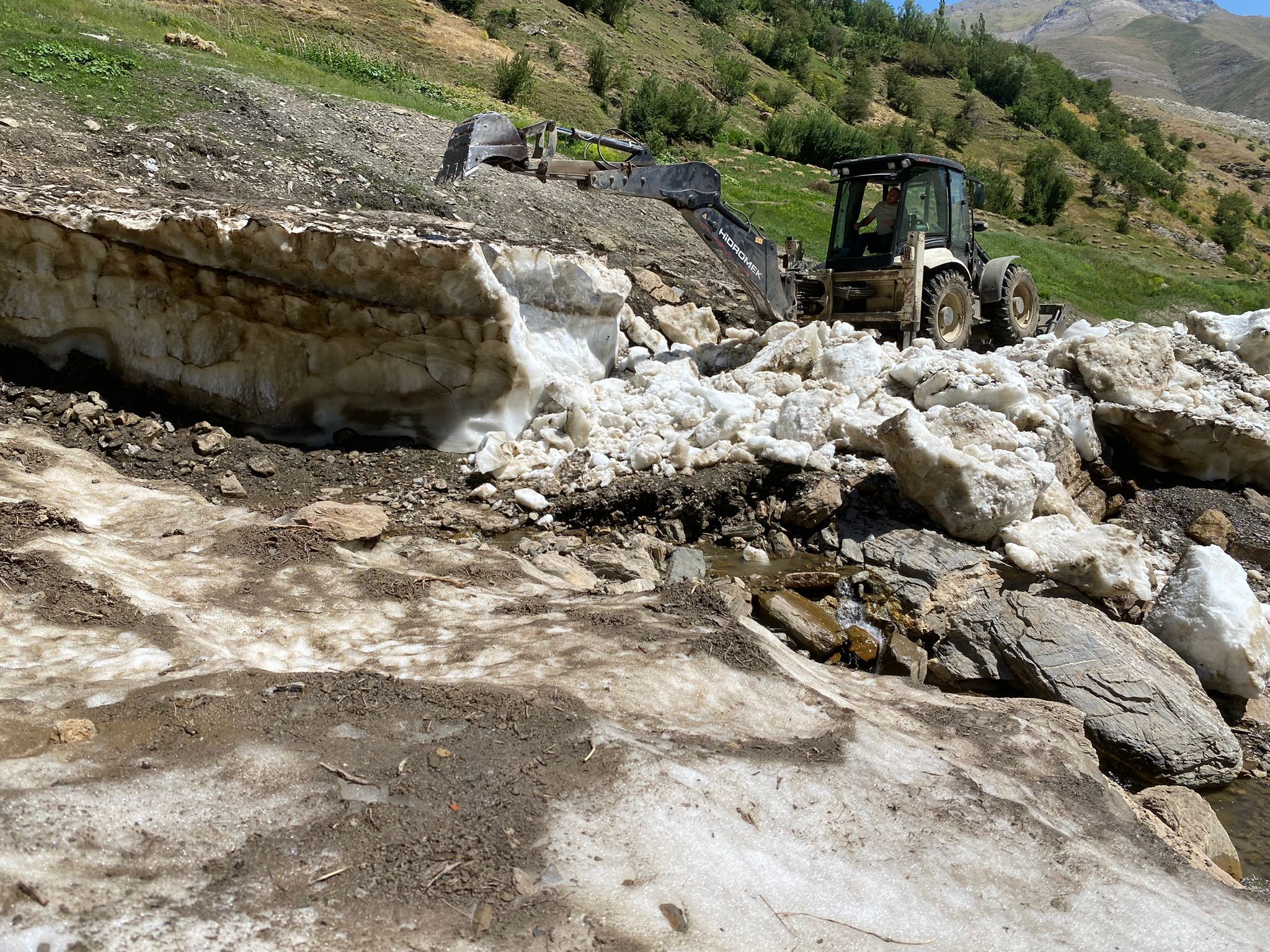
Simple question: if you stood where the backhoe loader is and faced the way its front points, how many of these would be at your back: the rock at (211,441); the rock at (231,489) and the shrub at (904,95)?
2

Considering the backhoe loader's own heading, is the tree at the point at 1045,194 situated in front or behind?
in front

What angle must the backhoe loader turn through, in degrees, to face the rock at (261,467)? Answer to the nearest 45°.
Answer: approximately 180°

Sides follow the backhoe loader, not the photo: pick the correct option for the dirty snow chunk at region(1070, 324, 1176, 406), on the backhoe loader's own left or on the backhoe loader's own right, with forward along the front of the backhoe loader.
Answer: on the backhoe loader's own right

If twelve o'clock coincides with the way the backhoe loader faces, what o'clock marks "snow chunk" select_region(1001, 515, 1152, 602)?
The snow chunk is roughly at 4 o'clock from the backhoe loader.

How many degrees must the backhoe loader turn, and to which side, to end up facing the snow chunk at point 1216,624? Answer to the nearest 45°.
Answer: approximately 135° to its right

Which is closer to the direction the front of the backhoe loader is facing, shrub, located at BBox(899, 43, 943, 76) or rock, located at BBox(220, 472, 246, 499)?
the shrub

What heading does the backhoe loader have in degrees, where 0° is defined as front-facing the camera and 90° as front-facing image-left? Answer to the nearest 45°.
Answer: approximately 225°

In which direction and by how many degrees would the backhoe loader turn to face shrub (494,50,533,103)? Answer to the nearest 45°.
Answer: approximately 90° to its left

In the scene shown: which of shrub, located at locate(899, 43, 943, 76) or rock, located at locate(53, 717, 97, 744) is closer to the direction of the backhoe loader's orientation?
the shrub

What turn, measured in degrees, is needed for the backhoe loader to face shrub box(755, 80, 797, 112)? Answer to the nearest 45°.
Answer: approximately 45° to its left

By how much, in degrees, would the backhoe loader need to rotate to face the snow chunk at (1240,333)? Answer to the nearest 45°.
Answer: approximately 45° to its right

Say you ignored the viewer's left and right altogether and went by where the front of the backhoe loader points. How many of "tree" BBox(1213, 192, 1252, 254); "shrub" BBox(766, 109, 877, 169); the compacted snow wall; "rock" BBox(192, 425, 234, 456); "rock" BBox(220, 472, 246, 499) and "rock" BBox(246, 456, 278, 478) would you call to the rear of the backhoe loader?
4
